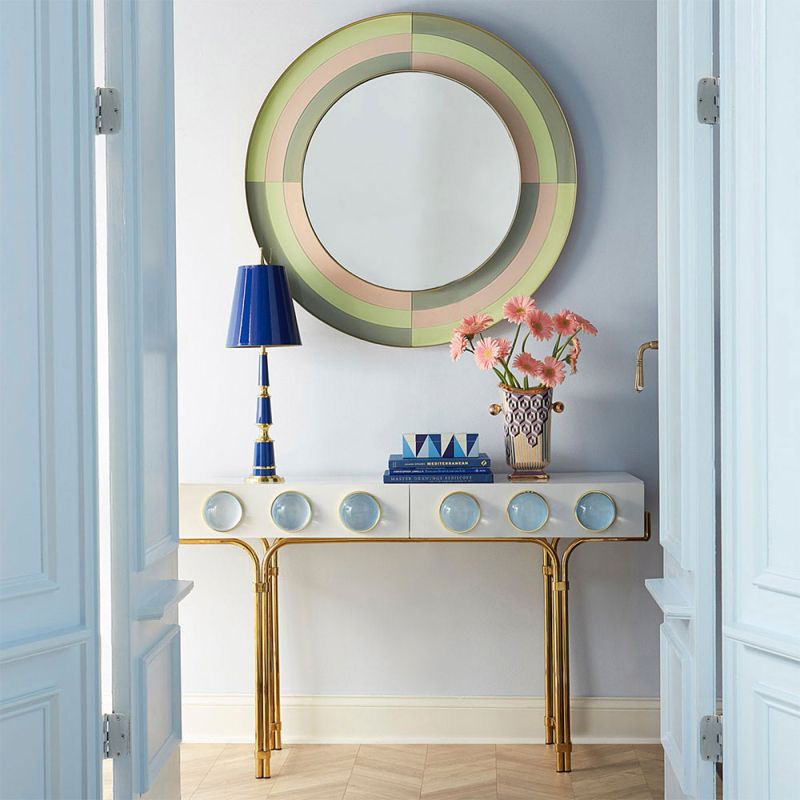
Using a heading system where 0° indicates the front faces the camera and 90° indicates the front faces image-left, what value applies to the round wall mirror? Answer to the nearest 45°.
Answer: approximately 0°

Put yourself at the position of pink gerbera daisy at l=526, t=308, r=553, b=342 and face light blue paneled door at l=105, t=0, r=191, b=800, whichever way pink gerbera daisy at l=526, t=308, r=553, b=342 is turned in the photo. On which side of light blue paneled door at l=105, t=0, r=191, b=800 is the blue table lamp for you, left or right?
right

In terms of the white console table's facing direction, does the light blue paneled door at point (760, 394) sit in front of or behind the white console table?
in front

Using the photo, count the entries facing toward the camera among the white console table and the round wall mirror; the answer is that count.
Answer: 2
